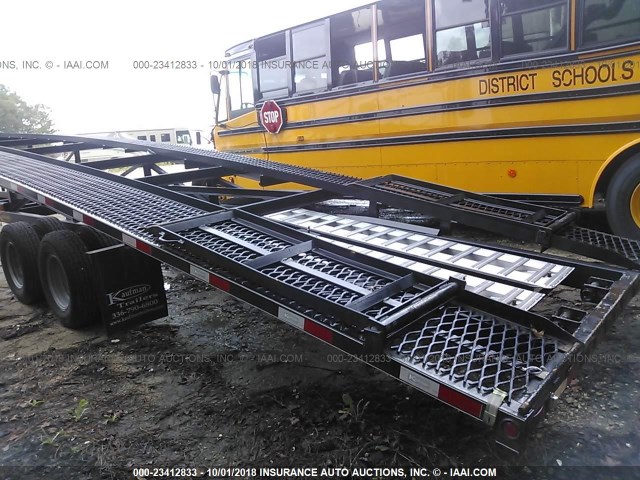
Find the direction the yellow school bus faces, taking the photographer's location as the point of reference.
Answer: facing away from the viewer and to the left of the viewer

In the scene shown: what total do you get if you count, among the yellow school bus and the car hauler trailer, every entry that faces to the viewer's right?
0

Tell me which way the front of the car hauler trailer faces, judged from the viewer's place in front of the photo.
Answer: facing away from the viewer and to the left of the viewer

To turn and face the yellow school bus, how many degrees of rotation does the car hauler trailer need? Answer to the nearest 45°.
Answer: approximately 90° to its right
